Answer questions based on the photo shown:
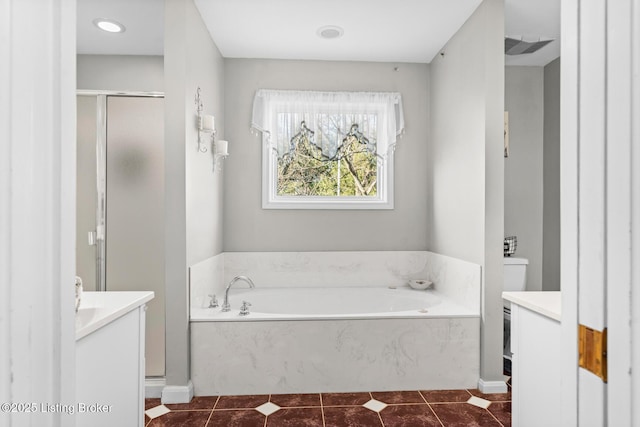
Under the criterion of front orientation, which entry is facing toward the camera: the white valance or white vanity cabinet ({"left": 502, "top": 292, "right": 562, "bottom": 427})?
the white valance

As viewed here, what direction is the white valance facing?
toward the camera

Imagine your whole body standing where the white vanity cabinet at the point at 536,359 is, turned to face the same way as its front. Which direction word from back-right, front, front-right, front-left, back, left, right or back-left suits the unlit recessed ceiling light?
front-right

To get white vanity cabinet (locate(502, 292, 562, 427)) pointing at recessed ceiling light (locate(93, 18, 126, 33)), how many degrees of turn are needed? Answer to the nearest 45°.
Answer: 0° — it already faces it

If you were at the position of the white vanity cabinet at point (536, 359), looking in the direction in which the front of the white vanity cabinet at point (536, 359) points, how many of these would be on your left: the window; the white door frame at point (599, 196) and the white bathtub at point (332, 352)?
1

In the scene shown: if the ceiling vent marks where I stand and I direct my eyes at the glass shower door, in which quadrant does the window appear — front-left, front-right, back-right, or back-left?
front-right

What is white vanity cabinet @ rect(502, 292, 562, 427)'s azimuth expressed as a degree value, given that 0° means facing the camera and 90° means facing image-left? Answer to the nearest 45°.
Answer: approximately 90°

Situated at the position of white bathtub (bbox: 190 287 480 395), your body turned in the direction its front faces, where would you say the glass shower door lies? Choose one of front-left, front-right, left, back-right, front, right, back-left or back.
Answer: right

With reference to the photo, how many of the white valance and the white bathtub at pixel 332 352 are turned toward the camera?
2

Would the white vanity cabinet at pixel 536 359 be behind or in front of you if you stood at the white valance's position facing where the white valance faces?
in front

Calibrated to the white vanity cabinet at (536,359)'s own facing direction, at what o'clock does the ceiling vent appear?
The ceiling vent is roughly at 3 o'clock from the white vanity cabinet.

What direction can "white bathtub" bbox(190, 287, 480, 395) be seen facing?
toward the camera
